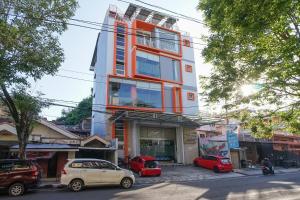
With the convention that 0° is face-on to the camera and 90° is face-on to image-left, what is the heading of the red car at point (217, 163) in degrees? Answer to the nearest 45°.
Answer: approximately 135°

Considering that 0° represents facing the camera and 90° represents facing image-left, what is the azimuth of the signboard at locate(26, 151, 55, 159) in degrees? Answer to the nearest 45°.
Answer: approximately 0°

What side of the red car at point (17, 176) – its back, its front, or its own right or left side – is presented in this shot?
left

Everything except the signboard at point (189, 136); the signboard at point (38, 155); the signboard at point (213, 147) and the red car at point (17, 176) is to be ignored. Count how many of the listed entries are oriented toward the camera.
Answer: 3

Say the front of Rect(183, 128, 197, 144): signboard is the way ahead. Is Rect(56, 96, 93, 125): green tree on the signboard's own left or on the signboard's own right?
on the signboard's own right

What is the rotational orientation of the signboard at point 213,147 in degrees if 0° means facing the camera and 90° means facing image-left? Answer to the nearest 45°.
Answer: approximately 0°
